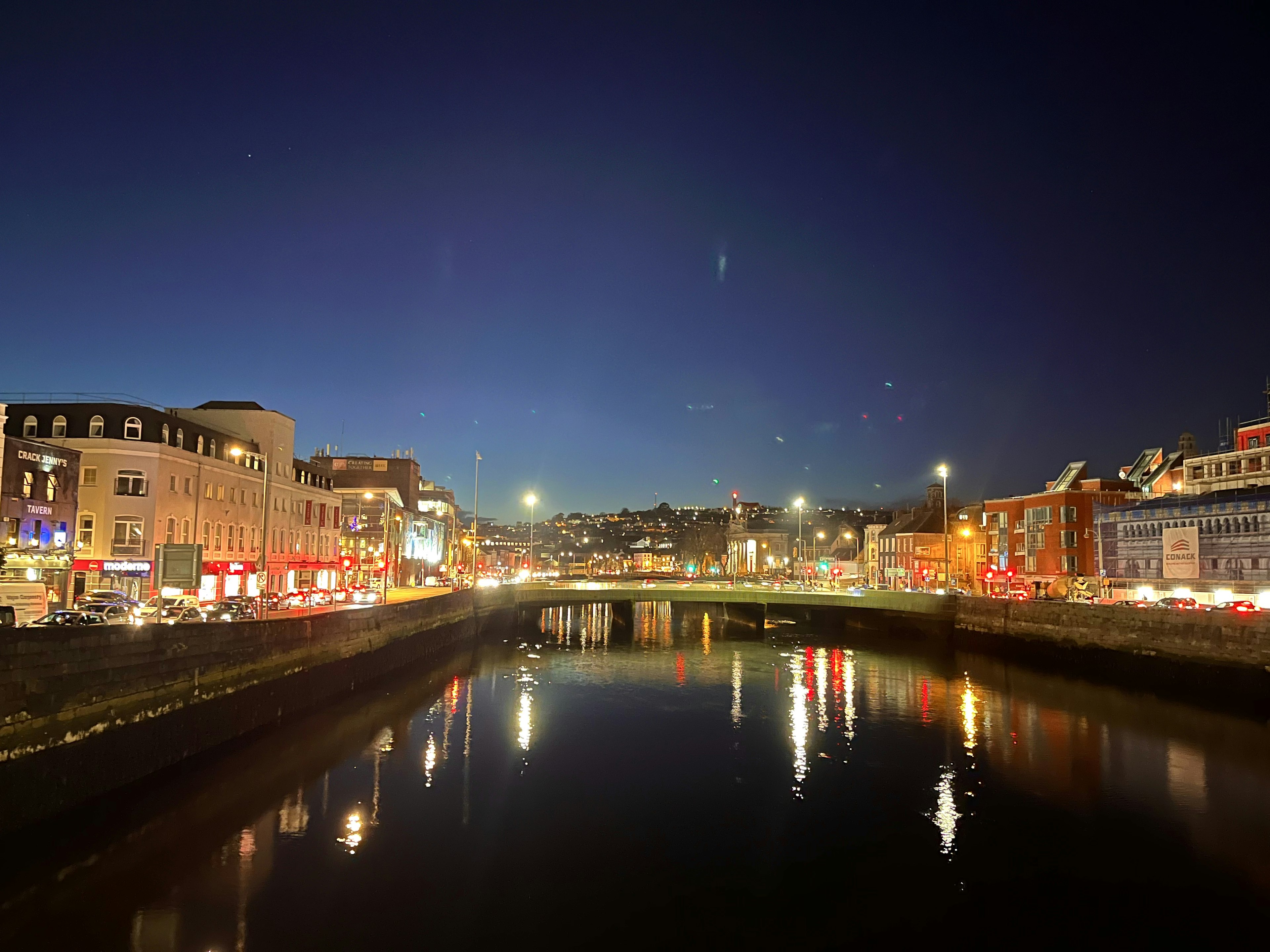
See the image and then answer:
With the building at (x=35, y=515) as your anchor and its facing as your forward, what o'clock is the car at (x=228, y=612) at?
The car is roughly at 12 o'clock from the building.

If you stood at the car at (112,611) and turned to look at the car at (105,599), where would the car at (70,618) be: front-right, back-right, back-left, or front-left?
back-left

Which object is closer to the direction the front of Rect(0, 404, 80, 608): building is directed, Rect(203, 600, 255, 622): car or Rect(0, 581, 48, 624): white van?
the car

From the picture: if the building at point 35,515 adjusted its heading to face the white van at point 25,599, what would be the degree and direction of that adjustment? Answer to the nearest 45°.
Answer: approximately 45° to its right

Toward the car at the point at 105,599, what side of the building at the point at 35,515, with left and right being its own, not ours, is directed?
front

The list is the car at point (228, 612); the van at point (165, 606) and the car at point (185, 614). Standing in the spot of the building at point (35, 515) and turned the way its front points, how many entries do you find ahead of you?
3

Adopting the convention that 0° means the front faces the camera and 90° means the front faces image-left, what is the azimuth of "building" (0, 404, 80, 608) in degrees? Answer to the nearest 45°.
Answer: approximately 315°

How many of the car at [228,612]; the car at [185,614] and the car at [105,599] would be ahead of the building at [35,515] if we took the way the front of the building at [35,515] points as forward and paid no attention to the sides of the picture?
3

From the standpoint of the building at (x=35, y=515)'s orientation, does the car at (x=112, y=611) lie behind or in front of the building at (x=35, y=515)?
in front

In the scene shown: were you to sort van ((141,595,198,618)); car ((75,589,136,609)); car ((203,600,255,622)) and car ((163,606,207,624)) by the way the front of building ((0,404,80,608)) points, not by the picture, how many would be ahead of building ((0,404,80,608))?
4

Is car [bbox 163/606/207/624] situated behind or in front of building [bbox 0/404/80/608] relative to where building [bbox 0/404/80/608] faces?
in front

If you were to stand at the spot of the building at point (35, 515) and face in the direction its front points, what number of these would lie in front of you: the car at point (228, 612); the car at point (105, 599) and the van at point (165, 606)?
3

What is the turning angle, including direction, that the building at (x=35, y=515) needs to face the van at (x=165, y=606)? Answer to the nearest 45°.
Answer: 0° — it already faces it
